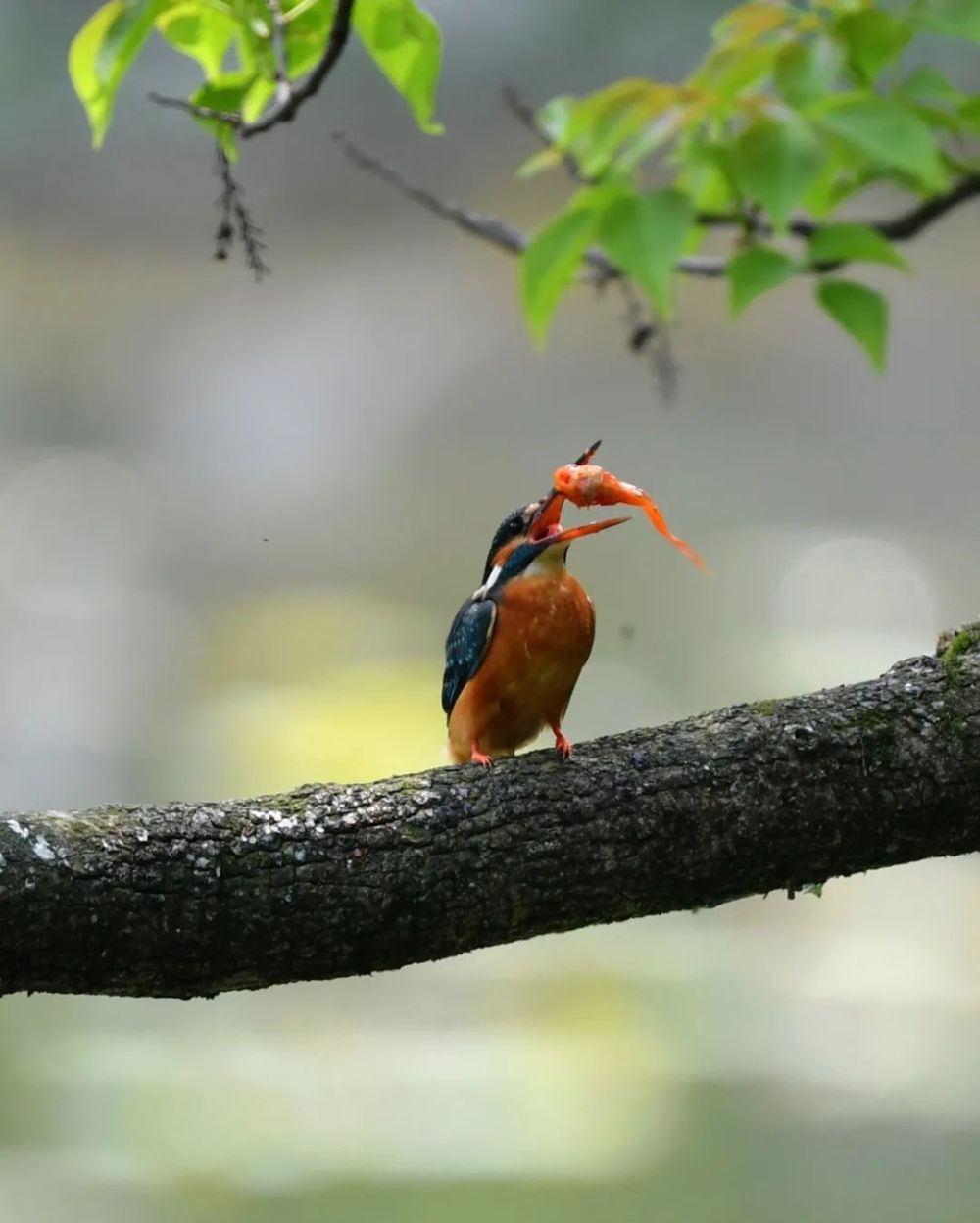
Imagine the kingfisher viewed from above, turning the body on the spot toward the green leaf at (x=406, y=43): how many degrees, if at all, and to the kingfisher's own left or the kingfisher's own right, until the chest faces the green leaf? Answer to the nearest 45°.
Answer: approximately 45° to the kingfisher's own right

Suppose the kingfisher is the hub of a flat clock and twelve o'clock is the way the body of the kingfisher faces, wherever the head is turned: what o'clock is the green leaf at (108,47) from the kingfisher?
The green leaf is roughly at 4 o'clock from the kingfisher.
